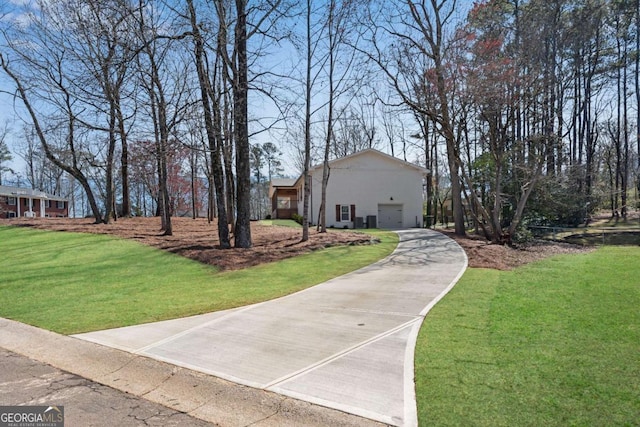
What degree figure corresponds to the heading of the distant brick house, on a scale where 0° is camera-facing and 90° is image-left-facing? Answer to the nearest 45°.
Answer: approximately 315°
